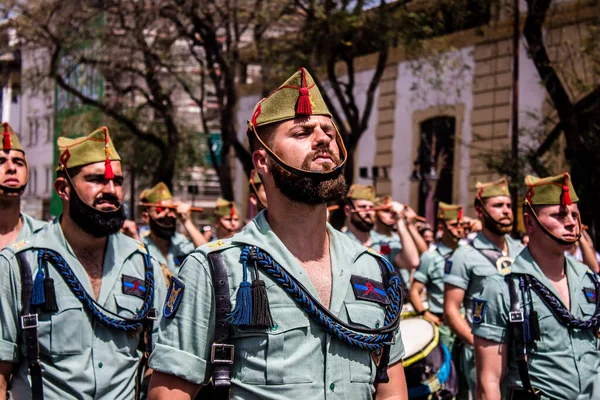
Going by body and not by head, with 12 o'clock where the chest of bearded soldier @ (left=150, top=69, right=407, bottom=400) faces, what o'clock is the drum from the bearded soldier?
The drum is roughly at 8 o'clock from the bearded soldier.

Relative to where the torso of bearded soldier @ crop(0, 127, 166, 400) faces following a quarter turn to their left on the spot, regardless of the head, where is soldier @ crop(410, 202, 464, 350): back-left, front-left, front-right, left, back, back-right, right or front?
front

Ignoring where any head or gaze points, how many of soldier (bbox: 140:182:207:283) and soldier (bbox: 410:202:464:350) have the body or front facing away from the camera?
0

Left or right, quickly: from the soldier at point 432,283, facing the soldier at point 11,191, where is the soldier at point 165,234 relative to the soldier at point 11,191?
right

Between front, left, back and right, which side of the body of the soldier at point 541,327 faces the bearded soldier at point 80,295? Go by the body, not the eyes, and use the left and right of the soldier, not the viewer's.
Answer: right

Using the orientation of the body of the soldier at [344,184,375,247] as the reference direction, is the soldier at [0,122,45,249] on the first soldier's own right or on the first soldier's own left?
on the first soldier's own right

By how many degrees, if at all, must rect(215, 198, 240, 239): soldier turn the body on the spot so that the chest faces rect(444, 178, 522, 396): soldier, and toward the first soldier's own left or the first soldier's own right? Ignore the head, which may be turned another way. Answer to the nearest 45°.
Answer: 0° — they already face them

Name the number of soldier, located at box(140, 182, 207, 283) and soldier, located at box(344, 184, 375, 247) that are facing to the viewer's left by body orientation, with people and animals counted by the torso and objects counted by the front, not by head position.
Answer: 0

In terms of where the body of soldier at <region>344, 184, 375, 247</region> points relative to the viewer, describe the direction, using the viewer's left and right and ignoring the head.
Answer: facing the viewer and to the right of the viewer

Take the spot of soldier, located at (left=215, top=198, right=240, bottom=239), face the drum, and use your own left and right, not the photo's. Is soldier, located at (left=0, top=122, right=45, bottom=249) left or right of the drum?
right

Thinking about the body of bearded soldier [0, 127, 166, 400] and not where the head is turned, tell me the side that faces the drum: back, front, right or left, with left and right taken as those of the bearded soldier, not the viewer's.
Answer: left

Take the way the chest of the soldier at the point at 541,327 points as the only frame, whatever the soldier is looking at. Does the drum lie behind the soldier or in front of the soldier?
behind
